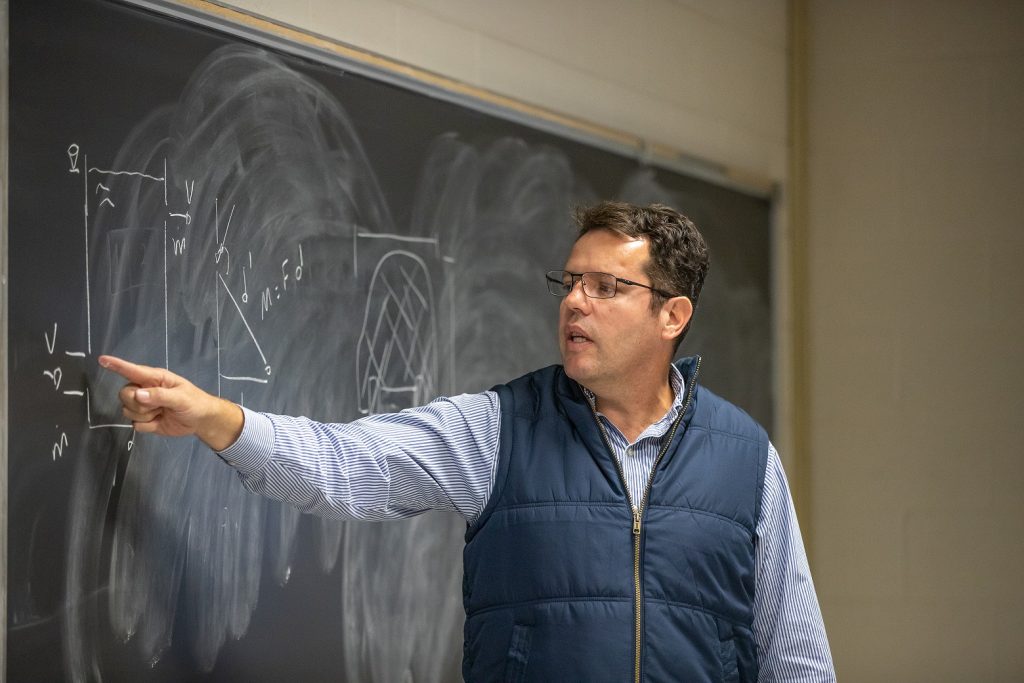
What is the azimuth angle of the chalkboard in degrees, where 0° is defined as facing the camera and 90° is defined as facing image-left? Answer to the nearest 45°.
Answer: approximately 315°

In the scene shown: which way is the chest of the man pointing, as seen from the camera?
toward the camera
